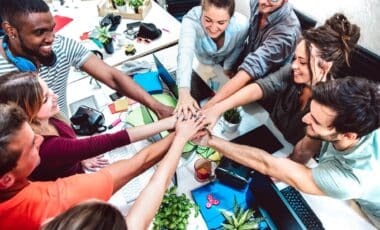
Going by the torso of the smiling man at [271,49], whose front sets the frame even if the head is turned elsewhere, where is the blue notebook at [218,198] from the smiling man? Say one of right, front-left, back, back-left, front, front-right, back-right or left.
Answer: front-left

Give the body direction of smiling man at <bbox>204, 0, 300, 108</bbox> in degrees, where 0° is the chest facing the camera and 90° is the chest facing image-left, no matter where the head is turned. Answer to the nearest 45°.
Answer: approximately 45°

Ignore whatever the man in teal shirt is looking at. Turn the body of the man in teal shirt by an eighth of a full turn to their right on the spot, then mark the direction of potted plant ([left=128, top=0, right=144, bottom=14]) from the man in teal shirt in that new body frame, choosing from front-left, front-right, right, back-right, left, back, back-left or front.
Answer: front

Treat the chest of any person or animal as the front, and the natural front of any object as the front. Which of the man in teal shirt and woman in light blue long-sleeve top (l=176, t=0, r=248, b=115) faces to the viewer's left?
the man in teal shirt

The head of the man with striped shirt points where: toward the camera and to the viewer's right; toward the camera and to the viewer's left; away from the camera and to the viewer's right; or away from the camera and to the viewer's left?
toward the camera and to the viewer's right

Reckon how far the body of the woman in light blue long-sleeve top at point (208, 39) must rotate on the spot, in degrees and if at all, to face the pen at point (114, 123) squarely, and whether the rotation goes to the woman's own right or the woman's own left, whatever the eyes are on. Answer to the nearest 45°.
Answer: approximately 45° to the woman's own right

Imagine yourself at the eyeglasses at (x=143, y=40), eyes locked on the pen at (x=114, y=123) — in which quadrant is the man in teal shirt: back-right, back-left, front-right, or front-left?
front-left

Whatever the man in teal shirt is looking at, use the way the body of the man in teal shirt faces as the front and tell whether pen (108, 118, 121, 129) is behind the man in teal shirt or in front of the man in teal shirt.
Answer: in front

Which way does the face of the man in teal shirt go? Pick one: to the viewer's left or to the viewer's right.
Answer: to the viewer's left

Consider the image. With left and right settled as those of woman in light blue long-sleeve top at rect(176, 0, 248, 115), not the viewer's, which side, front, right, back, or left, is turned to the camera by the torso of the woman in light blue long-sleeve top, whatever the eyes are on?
front

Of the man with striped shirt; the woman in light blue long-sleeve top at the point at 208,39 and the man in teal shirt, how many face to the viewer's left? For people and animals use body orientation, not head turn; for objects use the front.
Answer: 1

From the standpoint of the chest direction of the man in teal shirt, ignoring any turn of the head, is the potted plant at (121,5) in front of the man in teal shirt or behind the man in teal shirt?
in front

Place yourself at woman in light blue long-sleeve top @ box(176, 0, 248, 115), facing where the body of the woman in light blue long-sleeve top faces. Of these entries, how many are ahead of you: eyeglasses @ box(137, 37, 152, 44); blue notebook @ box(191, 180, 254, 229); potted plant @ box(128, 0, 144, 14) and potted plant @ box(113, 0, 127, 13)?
1

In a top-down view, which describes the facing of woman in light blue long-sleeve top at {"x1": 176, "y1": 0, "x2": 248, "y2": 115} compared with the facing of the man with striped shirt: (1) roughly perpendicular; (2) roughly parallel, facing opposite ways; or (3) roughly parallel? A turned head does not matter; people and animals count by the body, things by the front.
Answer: roughly perpendicular

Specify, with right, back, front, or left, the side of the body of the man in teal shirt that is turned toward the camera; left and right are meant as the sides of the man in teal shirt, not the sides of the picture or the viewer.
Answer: left
